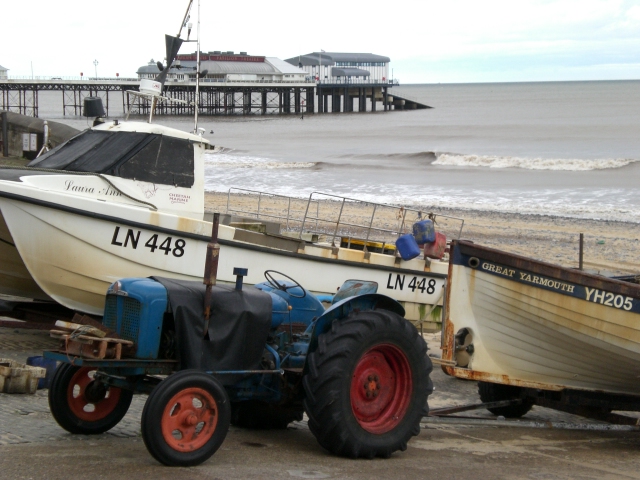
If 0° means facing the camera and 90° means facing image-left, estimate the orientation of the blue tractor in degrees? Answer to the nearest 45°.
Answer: approximately 45°

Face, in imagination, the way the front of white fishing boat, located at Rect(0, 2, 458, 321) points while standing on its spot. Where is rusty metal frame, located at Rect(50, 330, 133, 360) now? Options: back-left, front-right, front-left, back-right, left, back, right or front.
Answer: front-left

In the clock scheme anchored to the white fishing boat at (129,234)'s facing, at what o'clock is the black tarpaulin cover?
The black tarpaulin cover is roughly at 10 o'clock from the white fishing boat.

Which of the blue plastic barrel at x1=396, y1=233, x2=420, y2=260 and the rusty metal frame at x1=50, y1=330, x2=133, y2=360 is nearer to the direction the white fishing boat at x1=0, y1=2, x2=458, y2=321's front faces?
the rusty metal frame

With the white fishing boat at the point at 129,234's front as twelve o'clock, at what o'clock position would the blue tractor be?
The blue tractor is roughly at 10 o'clock from the white fishing boat.

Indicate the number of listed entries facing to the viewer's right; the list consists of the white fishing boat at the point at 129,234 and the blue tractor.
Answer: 0

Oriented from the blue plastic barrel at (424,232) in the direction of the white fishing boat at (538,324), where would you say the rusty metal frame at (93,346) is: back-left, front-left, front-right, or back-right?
front-right

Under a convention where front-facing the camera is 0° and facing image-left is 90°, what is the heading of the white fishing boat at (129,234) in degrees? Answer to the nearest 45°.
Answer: approximately 45°

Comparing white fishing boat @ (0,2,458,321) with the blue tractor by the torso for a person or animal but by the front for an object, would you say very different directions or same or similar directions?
same or similar directions

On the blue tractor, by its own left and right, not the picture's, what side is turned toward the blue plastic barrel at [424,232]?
back

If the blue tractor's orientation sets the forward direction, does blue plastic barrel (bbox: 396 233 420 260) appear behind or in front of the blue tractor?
behind
